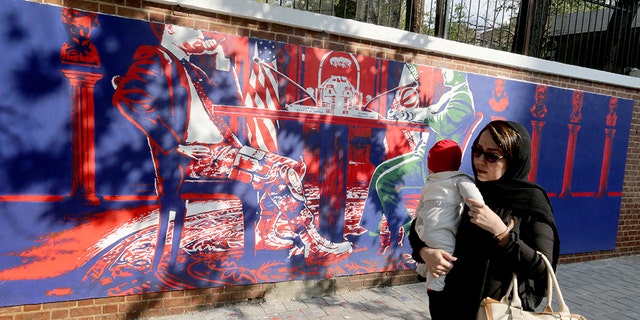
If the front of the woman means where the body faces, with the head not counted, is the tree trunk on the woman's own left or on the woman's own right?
on the woman's own right

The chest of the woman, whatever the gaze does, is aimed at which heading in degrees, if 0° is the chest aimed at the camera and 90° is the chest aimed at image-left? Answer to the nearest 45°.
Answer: approximately 45°

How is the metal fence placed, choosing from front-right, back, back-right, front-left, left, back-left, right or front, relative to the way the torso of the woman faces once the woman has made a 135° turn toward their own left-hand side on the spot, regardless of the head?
left
